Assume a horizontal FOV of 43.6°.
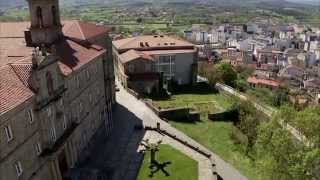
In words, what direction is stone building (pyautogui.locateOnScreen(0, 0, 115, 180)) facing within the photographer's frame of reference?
facing the viewer and to the right of the viewer
